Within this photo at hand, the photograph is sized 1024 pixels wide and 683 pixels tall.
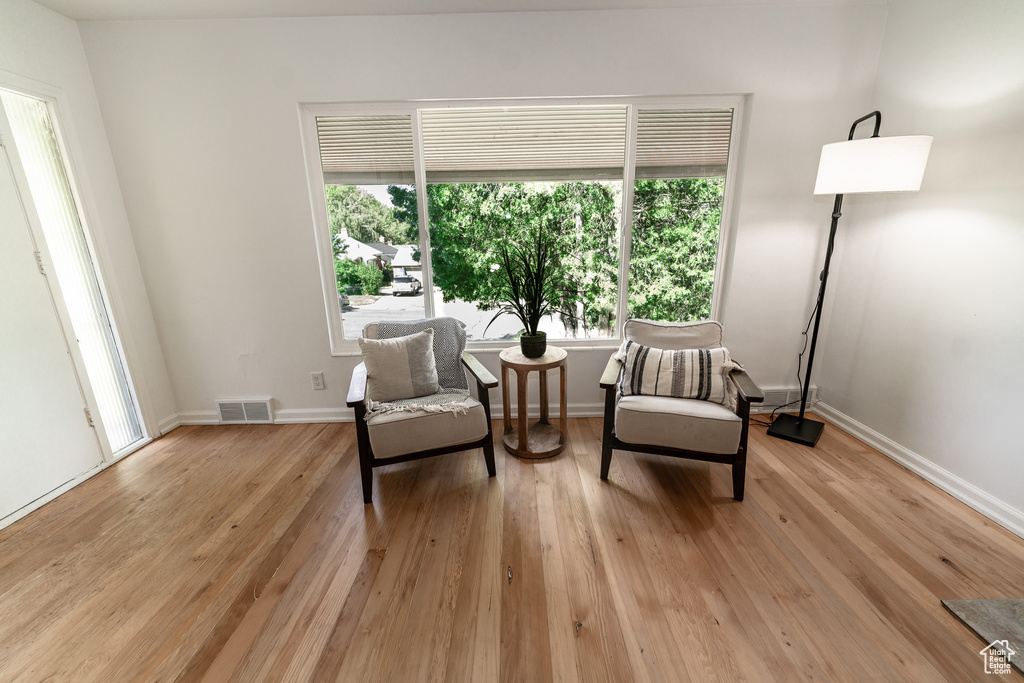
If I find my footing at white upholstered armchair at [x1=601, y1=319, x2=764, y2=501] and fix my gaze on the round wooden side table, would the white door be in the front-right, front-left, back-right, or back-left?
front-left

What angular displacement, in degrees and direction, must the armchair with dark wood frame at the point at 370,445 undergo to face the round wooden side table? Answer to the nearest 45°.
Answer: approximately 90° to its left

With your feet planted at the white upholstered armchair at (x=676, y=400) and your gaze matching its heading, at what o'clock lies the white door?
The white door is roughly at 2 o'clock from the white upholstered armchair.

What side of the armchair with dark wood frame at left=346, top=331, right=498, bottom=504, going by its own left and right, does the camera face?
front

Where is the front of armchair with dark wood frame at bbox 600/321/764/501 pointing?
toward the camera

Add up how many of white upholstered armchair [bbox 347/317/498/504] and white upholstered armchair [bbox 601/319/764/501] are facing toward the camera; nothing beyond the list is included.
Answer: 2

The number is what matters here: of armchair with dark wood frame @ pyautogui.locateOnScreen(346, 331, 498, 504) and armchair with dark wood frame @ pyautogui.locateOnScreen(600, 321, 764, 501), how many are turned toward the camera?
2

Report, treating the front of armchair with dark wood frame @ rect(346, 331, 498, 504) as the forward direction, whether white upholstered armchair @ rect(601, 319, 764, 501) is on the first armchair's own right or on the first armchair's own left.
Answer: on the first armchair's own left
